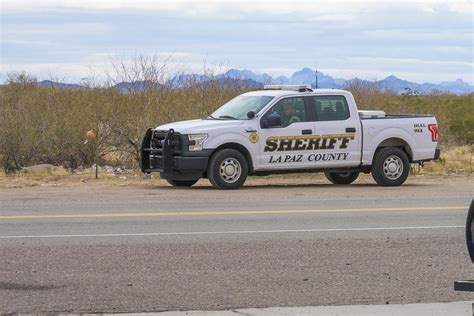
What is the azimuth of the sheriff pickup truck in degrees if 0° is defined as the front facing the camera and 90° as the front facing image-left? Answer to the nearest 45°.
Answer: approximately 45°
